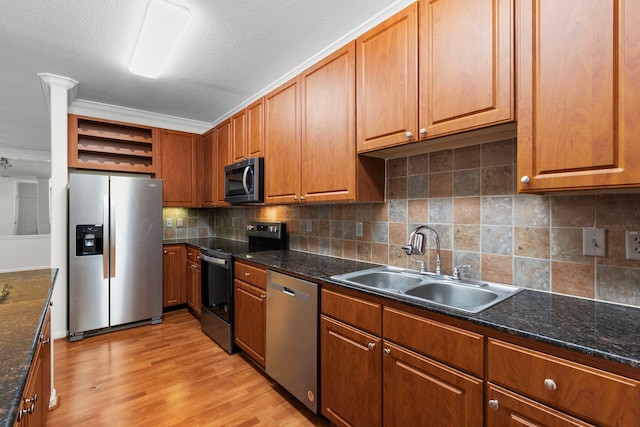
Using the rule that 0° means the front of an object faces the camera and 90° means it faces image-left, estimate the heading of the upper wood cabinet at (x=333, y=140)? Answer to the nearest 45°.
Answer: approximately 45°

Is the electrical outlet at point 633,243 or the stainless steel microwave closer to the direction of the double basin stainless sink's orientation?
the stainless steel microwave

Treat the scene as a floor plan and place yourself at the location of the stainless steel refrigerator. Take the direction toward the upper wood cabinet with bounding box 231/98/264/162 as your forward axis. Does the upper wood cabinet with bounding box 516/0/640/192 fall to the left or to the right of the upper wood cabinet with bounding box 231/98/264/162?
right

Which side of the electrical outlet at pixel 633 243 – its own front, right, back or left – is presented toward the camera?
front

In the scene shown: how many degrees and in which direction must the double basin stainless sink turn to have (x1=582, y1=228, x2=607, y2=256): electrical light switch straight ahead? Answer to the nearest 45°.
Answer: approximately 135° to its left

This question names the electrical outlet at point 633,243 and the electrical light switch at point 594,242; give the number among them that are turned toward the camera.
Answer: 2

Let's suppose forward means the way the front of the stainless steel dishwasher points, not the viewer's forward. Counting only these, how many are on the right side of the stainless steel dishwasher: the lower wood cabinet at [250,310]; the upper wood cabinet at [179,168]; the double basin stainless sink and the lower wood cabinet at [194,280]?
3

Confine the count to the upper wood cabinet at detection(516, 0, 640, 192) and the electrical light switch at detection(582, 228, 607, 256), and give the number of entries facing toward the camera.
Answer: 2

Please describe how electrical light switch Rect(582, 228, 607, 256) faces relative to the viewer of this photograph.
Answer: facing the viewer

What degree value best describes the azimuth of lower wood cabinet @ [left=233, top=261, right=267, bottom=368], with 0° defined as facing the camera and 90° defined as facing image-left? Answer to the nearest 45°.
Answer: approximately 45°

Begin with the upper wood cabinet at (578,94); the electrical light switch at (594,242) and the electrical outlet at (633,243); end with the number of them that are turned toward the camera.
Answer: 3

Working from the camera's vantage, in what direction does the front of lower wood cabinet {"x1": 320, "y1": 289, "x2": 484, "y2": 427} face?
facing the viewer and to the left of the viewer

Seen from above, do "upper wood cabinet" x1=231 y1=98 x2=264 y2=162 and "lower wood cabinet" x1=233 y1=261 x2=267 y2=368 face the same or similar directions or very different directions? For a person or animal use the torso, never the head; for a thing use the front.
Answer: same or similar directions
